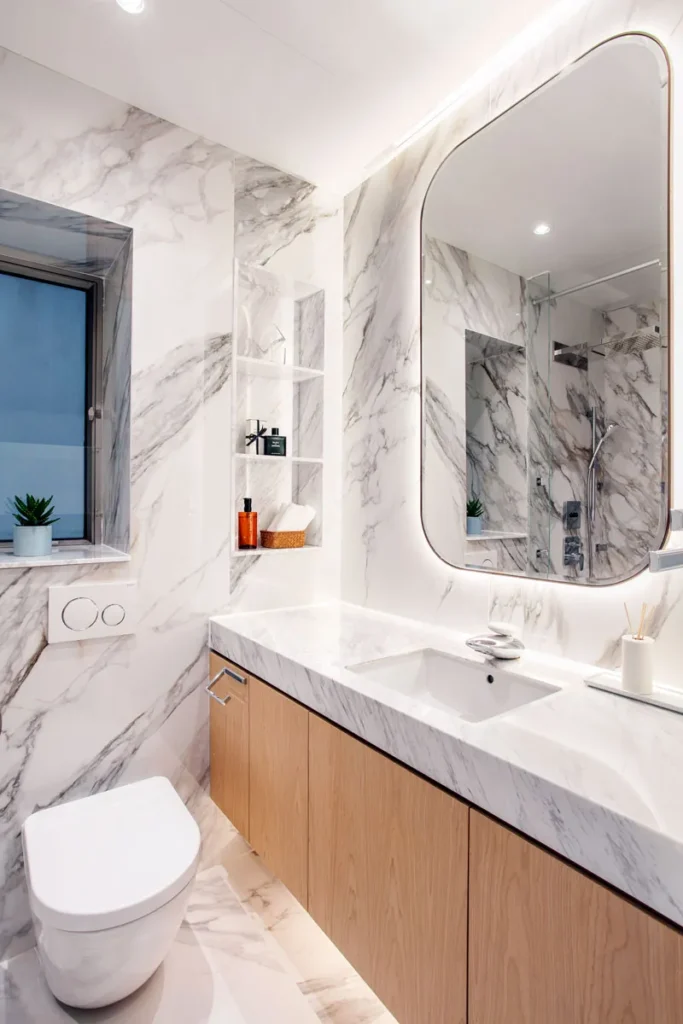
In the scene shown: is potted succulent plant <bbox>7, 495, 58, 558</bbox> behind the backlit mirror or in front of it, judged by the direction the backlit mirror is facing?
in front

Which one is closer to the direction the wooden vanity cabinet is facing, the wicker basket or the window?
the window

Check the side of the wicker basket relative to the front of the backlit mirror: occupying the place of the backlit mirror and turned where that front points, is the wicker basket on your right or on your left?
on your right

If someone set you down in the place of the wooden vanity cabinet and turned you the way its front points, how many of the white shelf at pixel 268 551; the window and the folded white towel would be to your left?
0

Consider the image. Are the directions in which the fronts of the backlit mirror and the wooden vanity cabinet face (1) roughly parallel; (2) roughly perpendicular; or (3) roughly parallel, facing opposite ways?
roughly parallel

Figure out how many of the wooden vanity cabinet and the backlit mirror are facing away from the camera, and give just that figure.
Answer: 0

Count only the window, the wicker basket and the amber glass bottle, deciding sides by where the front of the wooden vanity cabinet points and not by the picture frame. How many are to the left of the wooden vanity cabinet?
0

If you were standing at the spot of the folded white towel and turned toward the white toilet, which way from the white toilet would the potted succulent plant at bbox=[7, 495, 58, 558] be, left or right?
right

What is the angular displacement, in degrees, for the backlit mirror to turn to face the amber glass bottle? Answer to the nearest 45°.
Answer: approximately 45° to its right

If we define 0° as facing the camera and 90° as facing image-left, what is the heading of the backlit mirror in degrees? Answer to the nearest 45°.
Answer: approximately 45°

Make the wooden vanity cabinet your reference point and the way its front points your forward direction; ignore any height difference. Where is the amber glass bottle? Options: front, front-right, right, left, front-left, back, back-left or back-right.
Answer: right

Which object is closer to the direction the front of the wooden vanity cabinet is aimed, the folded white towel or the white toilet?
the white toilet

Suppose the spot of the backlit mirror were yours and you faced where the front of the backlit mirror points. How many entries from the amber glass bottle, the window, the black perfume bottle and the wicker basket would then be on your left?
0

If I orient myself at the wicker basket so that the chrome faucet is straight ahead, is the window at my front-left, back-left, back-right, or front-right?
back-right

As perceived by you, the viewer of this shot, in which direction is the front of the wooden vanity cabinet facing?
facing the viewer and to the left of the viewer

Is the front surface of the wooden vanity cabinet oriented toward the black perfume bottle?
no
